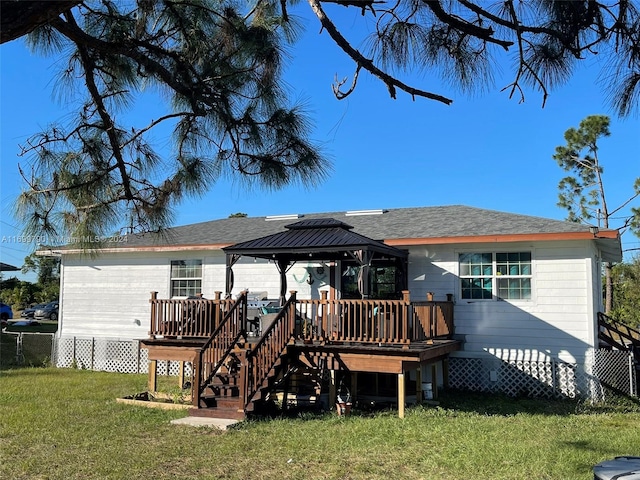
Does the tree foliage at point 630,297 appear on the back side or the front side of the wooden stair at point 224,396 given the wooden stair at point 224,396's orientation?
on the back side

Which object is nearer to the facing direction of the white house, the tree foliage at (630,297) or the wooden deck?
the wooden deck

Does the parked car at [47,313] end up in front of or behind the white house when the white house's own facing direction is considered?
behind

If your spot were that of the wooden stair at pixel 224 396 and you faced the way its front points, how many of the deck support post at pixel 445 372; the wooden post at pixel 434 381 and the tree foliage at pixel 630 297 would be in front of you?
0

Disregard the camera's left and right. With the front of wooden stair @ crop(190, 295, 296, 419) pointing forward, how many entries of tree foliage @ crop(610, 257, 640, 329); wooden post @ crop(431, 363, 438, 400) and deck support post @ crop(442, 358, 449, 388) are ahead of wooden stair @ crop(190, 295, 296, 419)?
0

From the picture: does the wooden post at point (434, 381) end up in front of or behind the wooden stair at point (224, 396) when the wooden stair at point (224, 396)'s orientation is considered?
behind

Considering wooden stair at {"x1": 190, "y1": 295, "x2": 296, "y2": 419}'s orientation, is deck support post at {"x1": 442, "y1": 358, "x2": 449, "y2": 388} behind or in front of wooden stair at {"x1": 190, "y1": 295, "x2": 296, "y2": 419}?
behind

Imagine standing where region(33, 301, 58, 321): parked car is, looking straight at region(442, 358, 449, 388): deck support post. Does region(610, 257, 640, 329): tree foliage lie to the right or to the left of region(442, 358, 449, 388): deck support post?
left

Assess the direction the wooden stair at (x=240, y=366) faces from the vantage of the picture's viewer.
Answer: facing the viewer and to the left of the viewer

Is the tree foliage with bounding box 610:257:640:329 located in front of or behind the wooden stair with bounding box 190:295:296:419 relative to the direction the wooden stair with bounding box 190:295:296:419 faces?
behind

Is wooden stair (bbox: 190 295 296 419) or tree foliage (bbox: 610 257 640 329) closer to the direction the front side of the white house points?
the wooden stair

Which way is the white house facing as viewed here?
toward the camera
